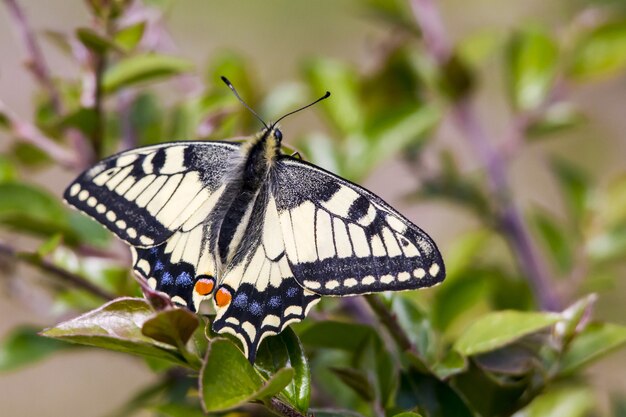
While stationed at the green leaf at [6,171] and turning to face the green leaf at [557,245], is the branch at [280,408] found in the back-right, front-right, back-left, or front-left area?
front-right

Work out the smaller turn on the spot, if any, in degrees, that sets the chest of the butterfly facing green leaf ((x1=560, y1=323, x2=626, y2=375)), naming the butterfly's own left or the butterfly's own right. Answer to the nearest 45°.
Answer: approximately 90° to the butterfly's own right

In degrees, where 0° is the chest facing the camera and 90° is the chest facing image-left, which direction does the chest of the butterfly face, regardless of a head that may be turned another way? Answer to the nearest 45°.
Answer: approximately 180°

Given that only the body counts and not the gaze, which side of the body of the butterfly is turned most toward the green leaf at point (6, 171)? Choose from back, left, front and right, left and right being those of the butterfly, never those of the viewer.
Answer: left
